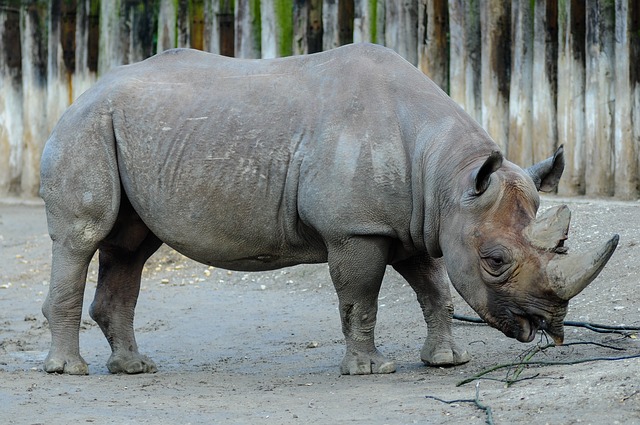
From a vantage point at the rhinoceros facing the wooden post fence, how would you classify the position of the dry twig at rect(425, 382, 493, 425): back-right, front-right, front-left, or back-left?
back-right

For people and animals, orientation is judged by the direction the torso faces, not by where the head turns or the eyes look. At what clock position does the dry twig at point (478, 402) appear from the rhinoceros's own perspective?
The dry twig is roughly at 2 o'clock from the rhinoceros.

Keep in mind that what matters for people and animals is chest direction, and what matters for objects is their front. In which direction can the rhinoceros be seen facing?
to the viewer's right

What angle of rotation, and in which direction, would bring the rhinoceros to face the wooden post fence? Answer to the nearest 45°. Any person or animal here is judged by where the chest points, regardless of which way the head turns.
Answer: approximately 90° to its left
